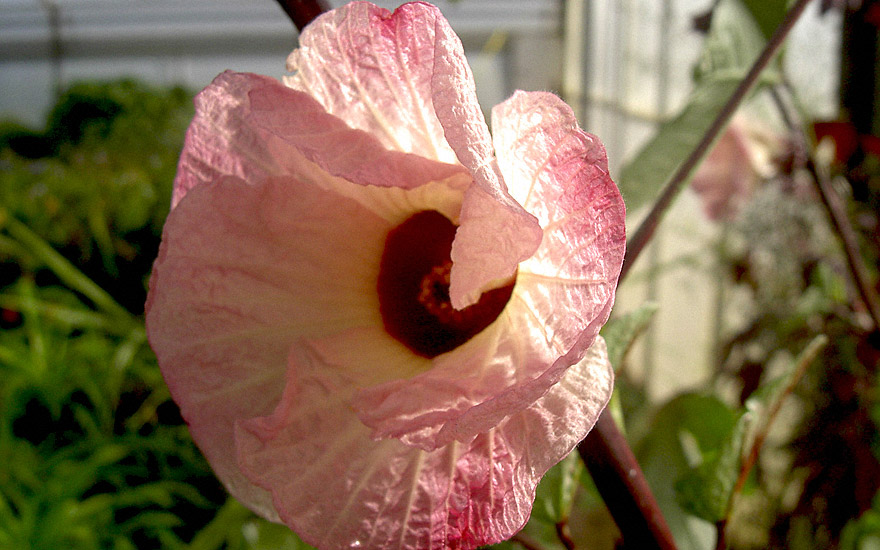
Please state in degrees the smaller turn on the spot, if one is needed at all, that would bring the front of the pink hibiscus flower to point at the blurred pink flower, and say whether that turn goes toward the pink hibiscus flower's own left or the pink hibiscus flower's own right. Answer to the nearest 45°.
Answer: approximately 135° to the pink hibiscus flower's own left

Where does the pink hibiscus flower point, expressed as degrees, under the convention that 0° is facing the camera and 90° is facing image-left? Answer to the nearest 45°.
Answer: approximately 0°
